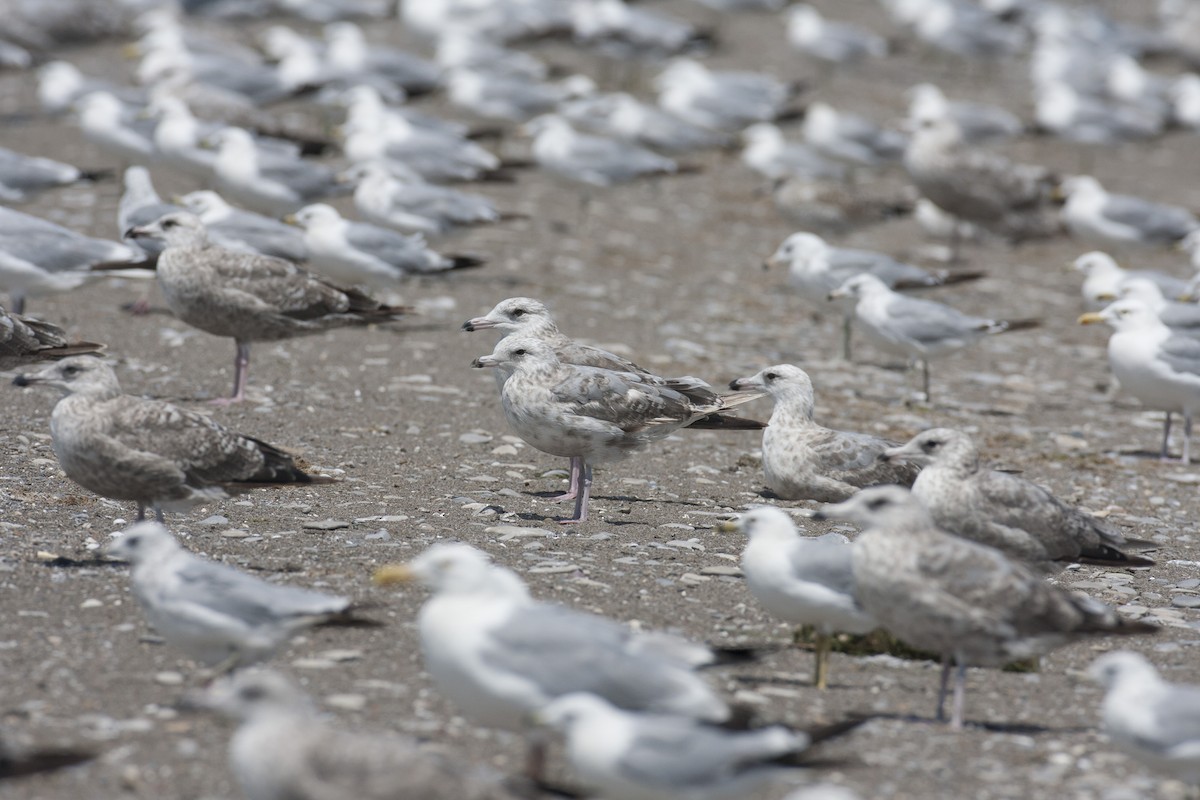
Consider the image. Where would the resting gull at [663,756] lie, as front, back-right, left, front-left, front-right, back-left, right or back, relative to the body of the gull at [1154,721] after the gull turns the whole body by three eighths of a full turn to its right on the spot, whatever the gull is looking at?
back

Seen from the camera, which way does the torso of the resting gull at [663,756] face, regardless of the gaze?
to the viewer's left

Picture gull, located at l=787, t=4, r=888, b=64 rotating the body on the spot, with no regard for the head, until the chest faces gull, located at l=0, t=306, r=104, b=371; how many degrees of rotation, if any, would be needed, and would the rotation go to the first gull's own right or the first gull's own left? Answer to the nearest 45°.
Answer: approximately 90° to the first gull's own left

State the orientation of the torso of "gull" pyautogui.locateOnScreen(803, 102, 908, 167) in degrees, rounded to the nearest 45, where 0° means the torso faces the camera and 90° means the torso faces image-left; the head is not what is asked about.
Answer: approximately 90°

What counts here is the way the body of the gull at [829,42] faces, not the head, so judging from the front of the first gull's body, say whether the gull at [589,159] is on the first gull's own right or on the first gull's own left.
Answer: on the first gull's own left

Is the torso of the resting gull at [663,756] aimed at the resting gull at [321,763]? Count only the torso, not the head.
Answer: yes

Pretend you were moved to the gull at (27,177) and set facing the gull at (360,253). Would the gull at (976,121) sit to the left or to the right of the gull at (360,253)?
left

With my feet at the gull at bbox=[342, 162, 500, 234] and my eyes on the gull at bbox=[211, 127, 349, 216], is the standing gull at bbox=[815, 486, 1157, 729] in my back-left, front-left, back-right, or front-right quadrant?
back-left

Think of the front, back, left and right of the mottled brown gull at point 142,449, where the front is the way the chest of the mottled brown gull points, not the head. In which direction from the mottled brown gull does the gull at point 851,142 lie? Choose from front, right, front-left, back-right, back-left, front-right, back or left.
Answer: back-right

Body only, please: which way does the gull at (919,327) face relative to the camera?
to the viewer's left

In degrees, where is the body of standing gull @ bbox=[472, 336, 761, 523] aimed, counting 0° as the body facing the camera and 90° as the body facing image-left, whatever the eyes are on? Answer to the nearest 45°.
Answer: approximately 90°

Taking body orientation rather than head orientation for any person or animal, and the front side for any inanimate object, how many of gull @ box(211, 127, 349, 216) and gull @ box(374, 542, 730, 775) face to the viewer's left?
2

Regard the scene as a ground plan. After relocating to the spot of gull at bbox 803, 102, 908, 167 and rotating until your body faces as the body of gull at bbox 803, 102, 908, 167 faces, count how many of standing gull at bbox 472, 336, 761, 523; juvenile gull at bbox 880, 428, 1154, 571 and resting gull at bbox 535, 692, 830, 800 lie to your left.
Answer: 3

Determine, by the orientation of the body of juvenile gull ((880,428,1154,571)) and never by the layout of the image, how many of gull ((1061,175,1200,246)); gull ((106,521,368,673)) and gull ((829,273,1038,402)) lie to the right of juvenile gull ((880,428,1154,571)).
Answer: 2

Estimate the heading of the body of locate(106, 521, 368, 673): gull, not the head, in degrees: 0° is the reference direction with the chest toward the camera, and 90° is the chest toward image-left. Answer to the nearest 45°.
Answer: approximately 90°

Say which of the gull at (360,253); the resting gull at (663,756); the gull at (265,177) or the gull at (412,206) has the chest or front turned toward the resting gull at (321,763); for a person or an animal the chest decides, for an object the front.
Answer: the resting gull at (663,756)

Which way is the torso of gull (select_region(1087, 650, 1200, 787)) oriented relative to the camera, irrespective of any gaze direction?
to the viewer's left

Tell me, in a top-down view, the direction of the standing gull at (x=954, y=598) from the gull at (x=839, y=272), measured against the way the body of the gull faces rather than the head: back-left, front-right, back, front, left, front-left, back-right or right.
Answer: left

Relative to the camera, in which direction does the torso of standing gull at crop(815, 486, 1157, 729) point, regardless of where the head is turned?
to the viewer's left
